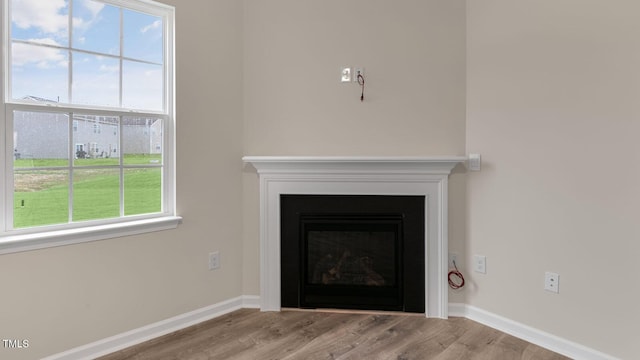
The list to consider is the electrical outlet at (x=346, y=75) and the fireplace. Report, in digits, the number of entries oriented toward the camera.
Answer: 2

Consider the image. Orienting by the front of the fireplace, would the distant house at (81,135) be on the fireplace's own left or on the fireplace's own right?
on the fireplace's own right

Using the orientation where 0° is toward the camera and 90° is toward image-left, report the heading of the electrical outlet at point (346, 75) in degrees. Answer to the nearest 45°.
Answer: approximately 0°
